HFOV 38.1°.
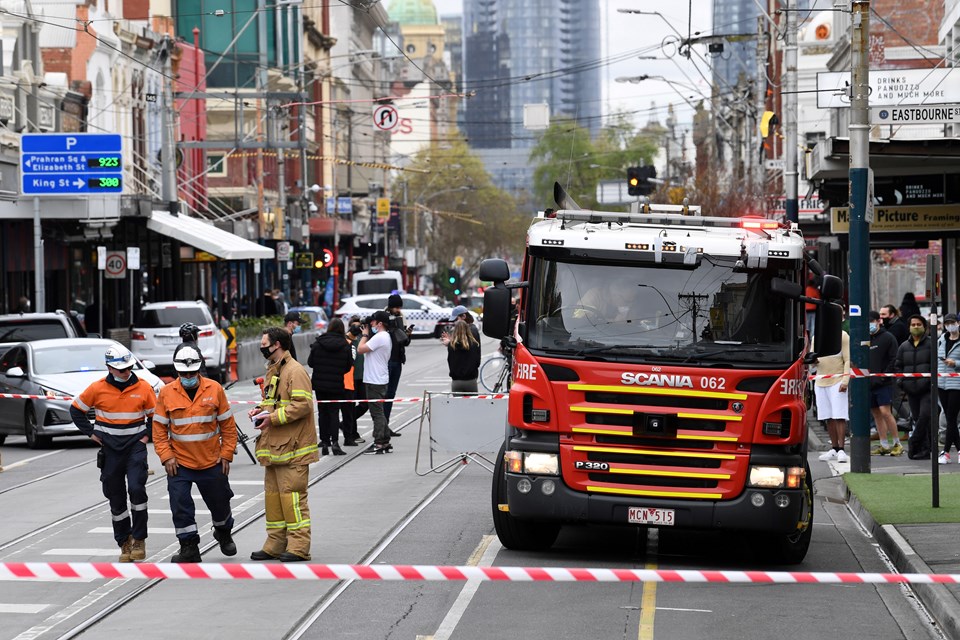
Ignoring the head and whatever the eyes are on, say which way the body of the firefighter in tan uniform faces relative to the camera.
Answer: to the viewer's left

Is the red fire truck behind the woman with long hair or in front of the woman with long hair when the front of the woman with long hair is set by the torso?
behind

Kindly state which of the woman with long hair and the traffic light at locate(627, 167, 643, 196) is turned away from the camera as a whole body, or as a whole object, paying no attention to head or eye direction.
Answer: the woman with long hair

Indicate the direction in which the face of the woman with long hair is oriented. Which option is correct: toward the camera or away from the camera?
away from the camera

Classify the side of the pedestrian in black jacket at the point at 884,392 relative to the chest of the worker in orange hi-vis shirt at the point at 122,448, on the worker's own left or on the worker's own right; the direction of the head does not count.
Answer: on the worker's own left

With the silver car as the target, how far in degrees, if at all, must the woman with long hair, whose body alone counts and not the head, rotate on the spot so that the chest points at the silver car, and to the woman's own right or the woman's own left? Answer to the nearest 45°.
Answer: approximately 90° to the woman's own left

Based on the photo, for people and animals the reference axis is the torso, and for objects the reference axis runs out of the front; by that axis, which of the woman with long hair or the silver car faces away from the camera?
the woman with long hair

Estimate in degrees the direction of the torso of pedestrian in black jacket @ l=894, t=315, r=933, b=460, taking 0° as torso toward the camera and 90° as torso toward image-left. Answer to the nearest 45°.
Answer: approximately 0°

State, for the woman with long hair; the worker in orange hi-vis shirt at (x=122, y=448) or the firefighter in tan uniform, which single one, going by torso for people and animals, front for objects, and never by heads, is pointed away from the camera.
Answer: the woman with long hair

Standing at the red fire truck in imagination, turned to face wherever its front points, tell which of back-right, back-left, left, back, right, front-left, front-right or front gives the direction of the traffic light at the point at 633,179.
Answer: back

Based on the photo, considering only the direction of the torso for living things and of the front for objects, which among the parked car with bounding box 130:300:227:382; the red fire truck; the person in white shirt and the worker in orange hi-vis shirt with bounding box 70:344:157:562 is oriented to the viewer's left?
the person in white shirt

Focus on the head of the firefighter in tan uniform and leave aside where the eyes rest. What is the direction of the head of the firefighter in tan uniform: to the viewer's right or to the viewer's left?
to the viewer's left
